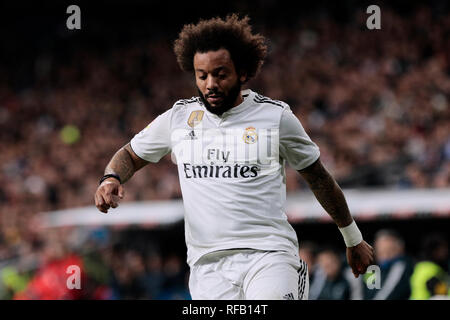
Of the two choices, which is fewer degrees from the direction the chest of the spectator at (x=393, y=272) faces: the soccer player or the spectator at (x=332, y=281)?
the soccer player

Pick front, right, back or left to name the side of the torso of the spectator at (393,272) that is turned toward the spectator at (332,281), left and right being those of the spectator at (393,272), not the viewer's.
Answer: right

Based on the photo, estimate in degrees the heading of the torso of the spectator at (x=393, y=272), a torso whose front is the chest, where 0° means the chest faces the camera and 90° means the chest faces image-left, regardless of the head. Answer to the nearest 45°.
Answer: approximately 45°
